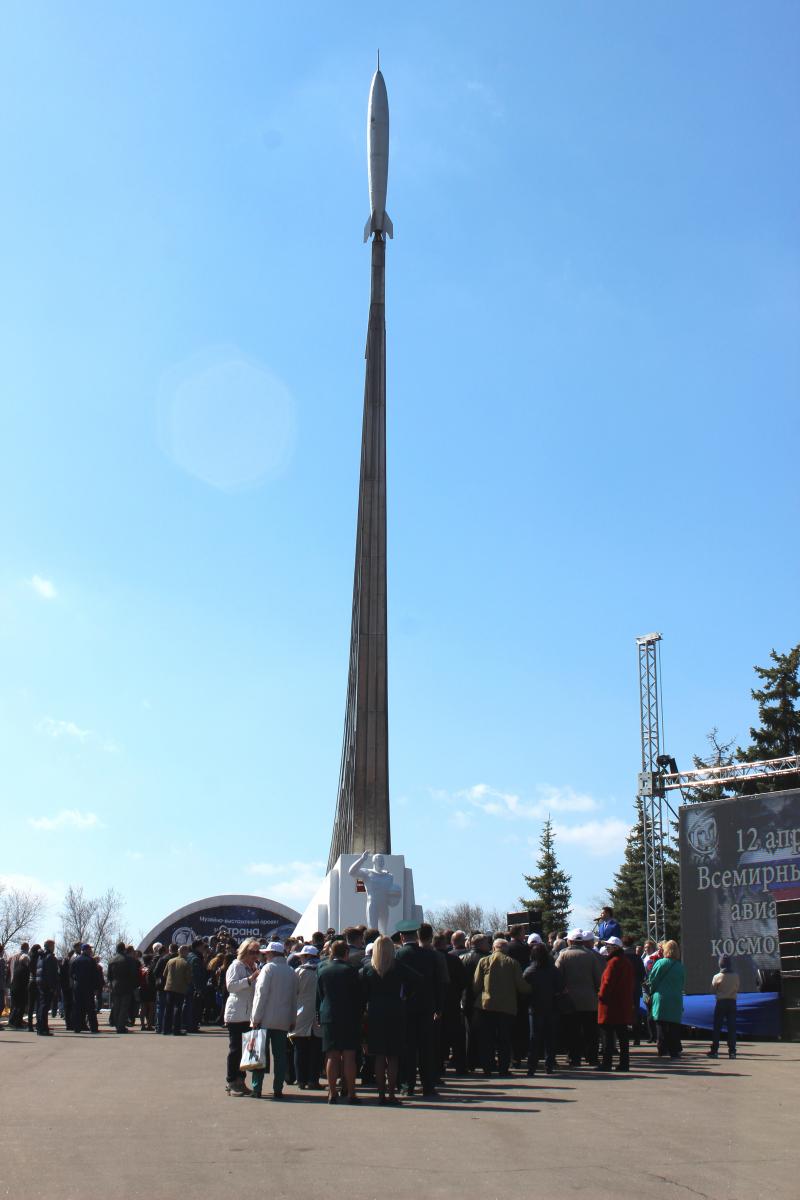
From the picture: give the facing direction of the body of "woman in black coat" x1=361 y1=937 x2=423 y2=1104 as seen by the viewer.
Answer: away from the camera

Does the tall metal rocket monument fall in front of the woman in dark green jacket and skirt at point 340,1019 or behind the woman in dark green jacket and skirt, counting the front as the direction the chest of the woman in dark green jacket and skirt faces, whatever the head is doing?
in front

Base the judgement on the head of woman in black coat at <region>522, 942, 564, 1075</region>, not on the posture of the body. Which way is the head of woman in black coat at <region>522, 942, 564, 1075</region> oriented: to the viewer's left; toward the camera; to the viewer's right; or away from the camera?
away from the camera

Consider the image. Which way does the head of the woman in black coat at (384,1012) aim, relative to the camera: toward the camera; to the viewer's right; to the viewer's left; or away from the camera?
away from the camera

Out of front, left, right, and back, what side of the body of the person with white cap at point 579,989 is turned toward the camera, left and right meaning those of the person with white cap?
back

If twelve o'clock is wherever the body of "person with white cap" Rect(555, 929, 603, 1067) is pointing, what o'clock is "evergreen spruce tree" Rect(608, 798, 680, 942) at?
The evergreen spruce tree is roughly at 12 o'clock from the person with white cap.

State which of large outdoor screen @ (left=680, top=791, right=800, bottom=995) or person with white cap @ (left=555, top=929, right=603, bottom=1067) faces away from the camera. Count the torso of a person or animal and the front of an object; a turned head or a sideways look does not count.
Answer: the person with white cap

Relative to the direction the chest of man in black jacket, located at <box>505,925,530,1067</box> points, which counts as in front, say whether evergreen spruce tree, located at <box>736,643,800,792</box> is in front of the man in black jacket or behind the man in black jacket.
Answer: in front

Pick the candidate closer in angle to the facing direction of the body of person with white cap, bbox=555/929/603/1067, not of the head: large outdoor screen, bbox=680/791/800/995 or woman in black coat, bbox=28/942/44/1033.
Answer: the large outdoor screen

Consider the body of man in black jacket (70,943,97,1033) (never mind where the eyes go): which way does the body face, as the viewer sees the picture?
away from the camera

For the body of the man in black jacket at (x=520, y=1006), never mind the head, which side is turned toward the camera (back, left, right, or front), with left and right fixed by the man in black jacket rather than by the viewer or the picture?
back

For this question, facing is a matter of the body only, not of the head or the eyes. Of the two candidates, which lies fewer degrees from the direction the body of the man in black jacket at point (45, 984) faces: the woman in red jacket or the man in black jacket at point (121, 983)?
the man in black jacket
